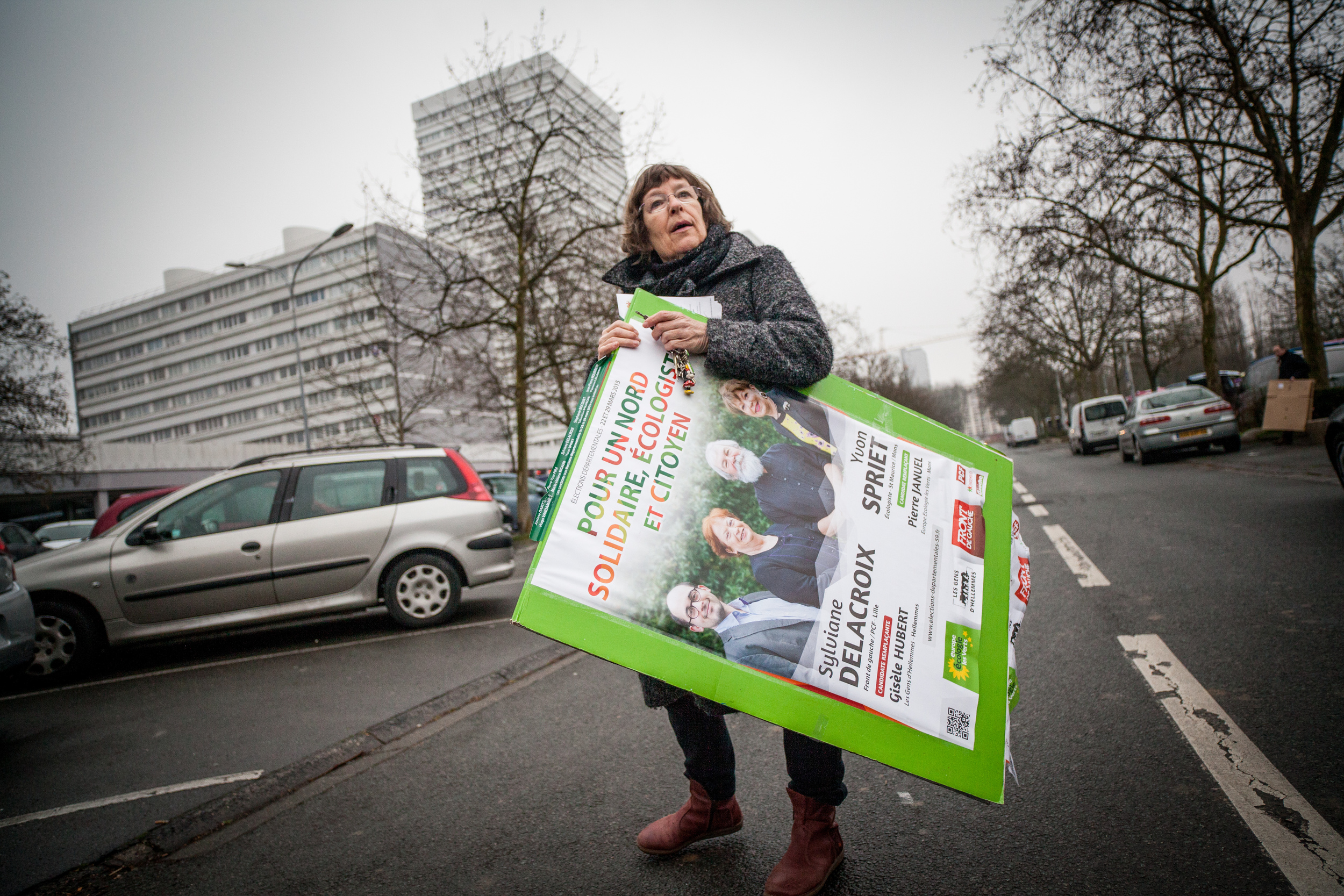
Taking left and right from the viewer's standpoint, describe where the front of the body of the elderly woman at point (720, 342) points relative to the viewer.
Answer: facing the viewer and to the left of the viewer

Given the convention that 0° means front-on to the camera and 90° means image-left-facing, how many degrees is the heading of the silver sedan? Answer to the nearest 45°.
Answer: approximately 135°

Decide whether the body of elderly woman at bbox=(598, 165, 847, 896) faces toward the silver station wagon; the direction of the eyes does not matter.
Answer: no

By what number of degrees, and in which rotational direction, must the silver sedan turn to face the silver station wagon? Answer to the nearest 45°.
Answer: approximately 90° to its left

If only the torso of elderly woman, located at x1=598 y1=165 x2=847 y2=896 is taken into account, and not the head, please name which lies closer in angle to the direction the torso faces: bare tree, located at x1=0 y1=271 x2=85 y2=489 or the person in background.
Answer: the bare tree

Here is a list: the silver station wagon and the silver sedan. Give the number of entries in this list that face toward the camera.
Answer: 0

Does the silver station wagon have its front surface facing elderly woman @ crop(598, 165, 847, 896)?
no

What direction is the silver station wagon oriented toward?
to the viewer's left

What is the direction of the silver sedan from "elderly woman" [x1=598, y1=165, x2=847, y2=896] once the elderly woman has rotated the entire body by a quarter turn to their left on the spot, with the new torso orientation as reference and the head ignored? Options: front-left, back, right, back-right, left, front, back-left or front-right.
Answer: left

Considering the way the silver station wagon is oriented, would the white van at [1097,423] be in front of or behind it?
behind

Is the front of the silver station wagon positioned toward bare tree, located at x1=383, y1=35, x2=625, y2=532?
no

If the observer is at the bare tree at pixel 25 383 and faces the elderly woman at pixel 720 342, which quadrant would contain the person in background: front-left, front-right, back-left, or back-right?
front-left

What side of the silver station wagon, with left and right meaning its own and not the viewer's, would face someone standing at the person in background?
back

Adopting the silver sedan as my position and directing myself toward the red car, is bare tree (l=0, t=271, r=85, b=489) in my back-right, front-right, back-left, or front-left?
front-right
